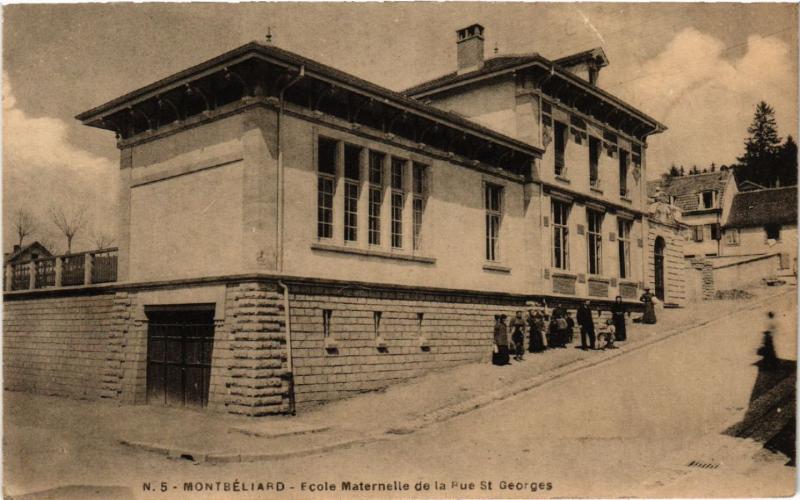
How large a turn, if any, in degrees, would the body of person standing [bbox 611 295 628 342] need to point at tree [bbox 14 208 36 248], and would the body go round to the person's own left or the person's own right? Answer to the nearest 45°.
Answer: approximately 135° to the person's own right

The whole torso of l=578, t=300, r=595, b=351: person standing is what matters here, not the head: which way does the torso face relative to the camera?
toward the camera

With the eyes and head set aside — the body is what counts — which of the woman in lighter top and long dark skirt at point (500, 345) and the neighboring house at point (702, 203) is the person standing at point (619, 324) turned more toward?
the woman in lighter top and long dark skirt

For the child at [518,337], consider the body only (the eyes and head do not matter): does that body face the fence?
no

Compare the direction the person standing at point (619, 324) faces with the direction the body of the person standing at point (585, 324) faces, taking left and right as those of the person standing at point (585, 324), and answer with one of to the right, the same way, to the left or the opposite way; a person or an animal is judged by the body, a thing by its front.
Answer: the same way

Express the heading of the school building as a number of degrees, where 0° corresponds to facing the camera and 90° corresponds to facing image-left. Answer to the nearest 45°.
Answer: approximately 315°

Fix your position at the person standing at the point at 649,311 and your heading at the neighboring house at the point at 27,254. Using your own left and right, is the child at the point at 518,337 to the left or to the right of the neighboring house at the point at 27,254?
left

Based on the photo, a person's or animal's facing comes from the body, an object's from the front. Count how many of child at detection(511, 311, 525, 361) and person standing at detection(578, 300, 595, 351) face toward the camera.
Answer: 2

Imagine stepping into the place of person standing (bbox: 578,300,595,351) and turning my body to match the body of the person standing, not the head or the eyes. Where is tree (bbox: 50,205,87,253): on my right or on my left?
on my right

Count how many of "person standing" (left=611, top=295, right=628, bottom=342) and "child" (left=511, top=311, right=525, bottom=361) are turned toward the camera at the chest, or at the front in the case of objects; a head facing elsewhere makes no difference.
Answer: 2

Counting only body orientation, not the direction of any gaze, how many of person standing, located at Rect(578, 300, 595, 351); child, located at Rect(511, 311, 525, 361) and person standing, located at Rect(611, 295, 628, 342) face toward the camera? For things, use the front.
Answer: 3

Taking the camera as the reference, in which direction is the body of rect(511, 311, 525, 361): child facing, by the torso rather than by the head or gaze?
toward the camera

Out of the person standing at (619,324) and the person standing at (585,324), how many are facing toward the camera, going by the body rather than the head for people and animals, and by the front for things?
2
